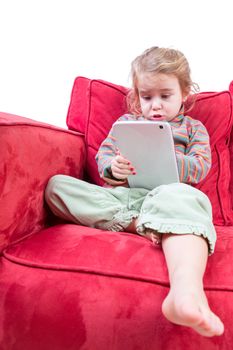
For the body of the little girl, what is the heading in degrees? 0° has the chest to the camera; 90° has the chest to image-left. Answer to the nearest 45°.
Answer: approximately 0°
